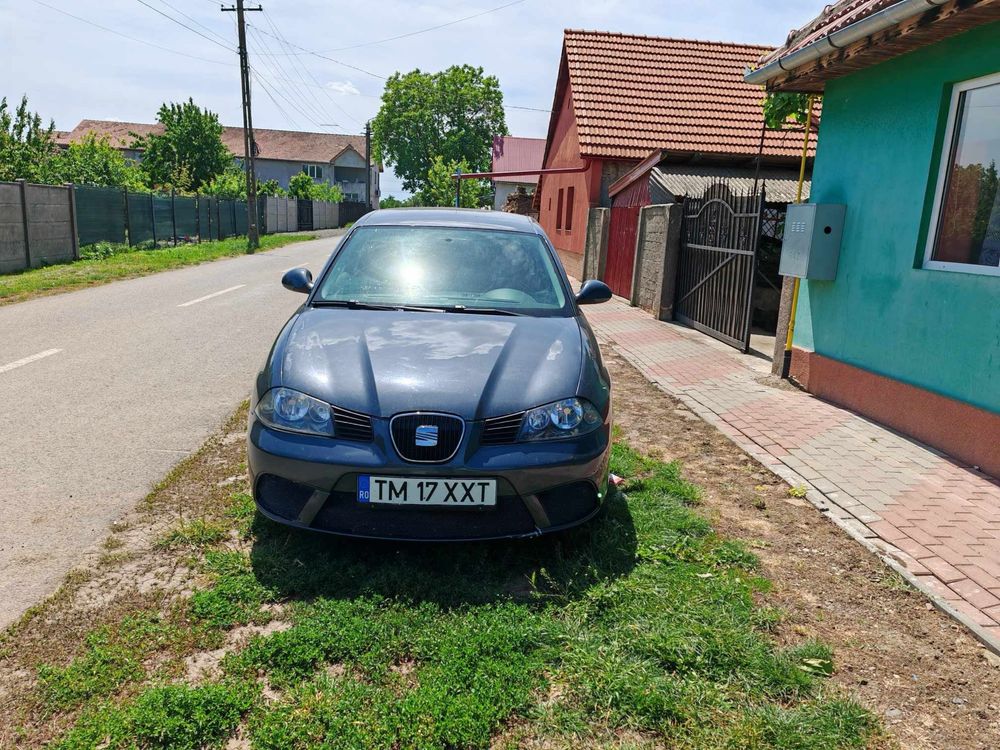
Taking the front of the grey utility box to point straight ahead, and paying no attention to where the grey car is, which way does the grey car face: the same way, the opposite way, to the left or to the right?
to the left

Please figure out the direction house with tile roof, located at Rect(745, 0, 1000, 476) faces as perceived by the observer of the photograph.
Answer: facing the viewer and to the left of the viewer

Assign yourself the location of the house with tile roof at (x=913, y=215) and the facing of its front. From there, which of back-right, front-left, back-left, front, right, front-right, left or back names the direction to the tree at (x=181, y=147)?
right

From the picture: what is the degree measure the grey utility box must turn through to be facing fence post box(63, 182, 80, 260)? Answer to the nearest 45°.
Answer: approximately 45° to its right

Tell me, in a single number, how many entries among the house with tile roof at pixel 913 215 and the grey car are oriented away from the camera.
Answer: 0

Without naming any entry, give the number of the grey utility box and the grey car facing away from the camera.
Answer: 0

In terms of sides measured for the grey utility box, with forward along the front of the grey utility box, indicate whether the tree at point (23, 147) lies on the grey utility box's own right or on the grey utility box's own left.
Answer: on the grey utility box's own right

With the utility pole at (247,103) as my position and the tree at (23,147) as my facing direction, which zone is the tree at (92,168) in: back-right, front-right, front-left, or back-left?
front-right

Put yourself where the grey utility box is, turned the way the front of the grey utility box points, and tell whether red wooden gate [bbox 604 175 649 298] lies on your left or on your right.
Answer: on your right

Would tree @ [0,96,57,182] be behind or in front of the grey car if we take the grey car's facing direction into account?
behind

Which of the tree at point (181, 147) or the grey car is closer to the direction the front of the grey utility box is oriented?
the grey car

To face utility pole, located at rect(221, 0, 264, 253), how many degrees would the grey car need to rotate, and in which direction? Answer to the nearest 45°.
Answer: approximately 180°

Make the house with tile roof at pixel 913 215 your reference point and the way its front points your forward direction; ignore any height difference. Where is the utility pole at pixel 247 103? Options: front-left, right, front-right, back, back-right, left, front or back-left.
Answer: right

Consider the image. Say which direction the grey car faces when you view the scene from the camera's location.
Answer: facing the viewer

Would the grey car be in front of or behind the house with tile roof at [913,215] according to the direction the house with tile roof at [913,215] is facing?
in front

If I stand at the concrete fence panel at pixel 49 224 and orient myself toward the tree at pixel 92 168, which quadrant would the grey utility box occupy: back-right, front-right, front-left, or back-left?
back-right

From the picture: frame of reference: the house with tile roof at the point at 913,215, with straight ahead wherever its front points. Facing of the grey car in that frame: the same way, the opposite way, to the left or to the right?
to the left

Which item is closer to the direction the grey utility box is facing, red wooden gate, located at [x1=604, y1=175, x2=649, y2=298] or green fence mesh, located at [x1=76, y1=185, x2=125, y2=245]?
the green fence mesh

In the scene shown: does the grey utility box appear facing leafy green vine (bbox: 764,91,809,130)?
no

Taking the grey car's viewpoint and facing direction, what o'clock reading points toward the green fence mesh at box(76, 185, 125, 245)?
The green fence mesh is roughly at 5 o'clock from the grey car.

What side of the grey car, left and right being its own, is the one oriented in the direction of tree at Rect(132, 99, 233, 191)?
back
